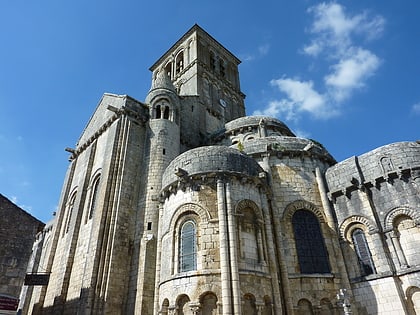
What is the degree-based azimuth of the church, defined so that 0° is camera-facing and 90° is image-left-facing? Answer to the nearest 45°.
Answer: approximately 135°
